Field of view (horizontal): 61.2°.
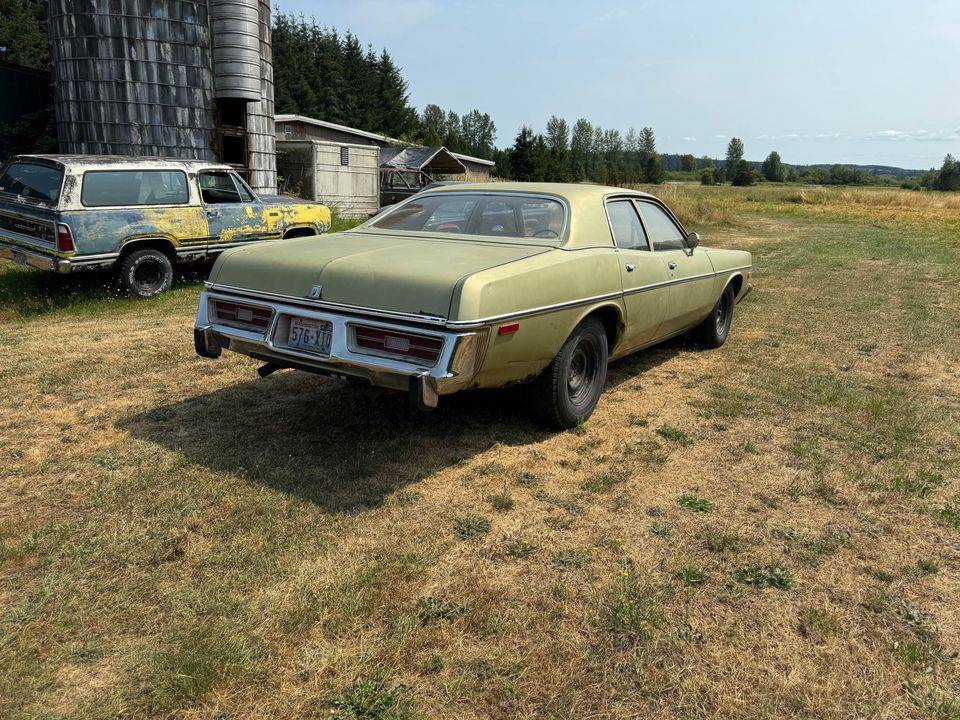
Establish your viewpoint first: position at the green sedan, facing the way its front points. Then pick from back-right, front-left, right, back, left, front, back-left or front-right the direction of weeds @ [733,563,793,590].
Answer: right

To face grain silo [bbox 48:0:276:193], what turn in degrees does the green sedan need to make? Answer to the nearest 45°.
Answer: approximately 90° to its left

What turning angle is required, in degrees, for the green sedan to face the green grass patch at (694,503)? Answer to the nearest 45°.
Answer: approximately 90° to its right

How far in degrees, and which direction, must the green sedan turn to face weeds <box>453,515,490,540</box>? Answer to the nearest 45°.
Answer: approximately 135° to its right

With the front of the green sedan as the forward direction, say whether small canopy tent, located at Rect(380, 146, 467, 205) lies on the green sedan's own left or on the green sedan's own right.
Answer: on the green sedan's own left

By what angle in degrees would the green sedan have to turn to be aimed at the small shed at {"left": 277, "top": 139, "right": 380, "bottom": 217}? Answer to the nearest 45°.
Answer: approximately 45° to its left

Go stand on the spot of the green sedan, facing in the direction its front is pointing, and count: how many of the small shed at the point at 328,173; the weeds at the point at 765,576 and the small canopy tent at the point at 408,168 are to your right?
1

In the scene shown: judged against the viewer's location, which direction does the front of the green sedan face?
facing away from the viewer and to the right of the viewer
